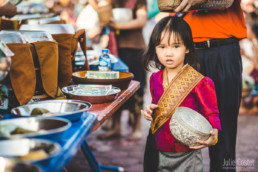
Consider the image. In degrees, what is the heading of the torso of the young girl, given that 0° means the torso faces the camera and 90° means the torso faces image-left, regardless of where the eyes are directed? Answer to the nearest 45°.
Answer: approximately 45°

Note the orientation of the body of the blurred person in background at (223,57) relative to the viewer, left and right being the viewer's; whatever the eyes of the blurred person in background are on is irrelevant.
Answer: facing the viewer and to the left of the viewer

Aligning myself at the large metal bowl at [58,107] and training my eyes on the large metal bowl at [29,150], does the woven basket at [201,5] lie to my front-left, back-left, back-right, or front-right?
back-left

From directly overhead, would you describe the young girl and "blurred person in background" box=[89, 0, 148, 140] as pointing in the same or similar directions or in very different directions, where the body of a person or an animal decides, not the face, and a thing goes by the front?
same or similar directions

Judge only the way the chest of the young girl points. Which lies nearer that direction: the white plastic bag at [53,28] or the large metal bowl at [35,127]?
the large metal bowl

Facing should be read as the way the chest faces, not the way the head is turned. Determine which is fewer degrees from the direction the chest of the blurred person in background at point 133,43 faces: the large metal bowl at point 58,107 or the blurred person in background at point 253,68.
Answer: the large metal bowl
